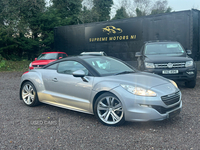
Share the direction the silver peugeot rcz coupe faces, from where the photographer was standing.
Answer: facing the viewer and to the right of the viewer

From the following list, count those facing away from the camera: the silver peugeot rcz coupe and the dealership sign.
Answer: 0

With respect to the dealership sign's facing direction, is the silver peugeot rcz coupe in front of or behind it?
in front

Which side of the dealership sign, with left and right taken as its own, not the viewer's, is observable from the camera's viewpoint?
front

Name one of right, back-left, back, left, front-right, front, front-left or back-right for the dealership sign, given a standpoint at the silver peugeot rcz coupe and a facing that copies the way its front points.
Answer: back-left
